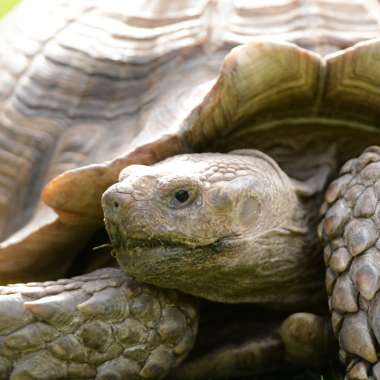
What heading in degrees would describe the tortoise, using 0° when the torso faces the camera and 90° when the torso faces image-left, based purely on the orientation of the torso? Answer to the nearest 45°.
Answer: approximately 45°
